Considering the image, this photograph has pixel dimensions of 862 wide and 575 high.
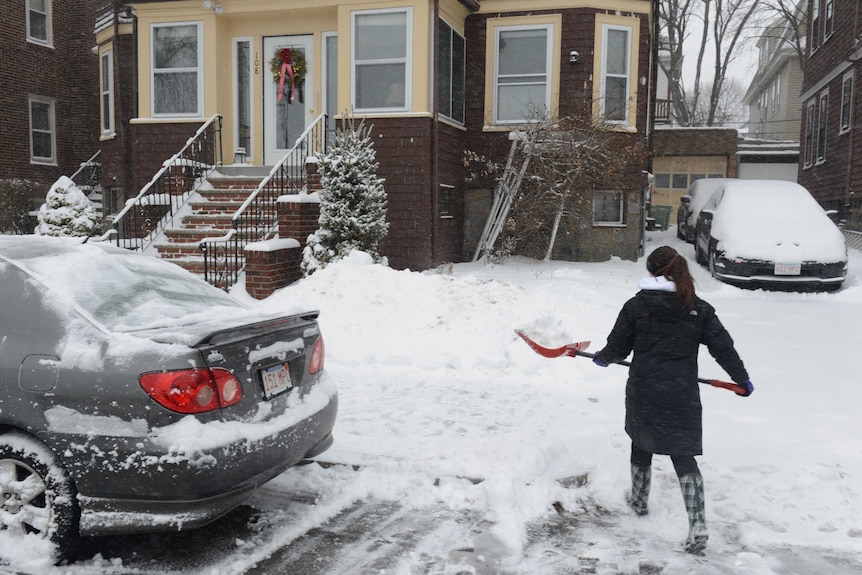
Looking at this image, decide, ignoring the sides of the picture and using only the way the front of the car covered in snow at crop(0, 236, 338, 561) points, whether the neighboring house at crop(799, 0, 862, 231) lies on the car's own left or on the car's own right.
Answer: on the car's own right

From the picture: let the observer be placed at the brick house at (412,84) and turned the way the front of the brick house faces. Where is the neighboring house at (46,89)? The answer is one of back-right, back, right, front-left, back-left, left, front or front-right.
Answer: back-right

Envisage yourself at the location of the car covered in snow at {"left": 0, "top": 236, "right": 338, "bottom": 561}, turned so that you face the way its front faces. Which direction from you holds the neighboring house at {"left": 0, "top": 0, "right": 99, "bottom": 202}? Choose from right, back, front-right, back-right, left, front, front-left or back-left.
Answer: front-right

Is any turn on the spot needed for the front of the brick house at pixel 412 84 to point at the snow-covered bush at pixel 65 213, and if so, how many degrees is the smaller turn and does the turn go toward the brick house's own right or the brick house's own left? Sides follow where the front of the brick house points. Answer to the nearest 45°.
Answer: approximately 90° to the brick house's own right

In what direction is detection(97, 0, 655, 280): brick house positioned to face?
toward the camera

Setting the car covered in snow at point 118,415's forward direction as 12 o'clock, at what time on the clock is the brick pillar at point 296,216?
The brick pillar is roughly at 2 o'clock from the car covered in snow.

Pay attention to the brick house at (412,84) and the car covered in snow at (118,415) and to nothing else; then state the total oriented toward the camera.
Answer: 1

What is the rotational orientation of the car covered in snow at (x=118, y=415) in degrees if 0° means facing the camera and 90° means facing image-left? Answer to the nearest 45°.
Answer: approximately 135°

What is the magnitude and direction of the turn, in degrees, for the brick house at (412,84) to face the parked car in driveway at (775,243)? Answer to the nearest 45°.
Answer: approximately 45° to its left

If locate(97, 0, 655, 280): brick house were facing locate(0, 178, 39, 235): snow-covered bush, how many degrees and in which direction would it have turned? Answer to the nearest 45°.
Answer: approximately 135° to its right

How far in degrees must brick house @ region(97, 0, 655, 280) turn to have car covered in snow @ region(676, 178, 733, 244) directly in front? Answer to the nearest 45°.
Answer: approximately 135° to its left

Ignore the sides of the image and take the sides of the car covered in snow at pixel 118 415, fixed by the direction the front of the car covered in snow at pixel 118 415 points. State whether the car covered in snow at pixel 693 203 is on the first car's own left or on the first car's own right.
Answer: on the first car's own right

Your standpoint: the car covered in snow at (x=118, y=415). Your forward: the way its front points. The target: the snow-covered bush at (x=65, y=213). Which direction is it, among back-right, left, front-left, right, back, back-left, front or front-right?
front-right

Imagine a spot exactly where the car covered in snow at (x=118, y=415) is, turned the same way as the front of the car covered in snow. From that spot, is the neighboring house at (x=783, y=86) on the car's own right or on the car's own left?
on the car's own right

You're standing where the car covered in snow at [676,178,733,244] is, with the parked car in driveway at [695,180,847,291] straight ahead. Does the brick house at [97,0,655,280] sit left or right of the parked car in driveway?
right
